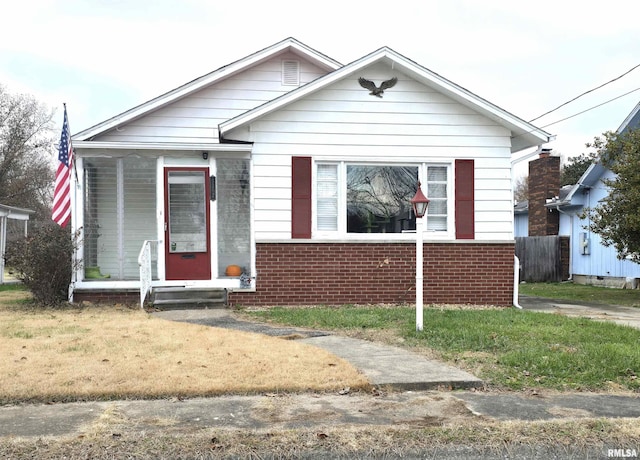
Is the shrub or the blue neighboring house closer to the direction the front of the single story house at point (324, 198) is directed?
the shrub

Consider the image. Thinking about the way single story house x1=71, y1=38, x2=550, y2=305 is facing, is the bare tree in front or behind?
behind

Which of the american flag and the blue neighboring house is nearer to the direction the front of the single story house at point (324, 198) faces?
the american flag

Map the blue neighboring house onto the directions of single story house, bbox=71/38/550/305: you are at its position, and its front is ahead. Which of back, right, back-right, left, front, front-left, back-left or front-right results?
back-left

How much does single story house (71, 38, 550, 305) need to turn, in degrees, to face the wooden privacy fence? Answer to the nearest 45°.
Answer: approximately 135° to its left

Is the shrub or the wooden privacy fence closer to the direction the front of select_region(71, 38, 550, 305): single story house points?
the shrub

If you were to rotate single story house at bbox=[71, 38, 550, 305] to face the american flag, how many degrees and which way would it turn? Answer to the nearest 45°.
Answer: approximately 90° to its right

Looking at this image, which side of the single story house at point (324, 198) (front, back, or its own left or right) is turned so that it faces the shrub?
right

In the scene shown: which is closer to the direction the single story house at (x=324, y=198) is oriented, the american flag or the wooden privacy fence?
the american flag

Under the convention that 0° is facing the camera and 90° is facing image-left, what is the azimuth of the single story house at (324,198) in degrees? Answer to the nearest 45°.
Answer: approximately 0°

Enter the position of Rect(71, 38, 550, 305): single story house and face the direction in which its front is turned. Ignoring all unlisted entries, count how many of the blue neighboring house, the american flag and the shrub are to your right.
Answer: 2

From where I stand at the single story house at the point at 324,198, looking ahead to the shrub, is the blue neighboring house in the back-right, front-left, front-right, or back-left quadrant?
back-right
